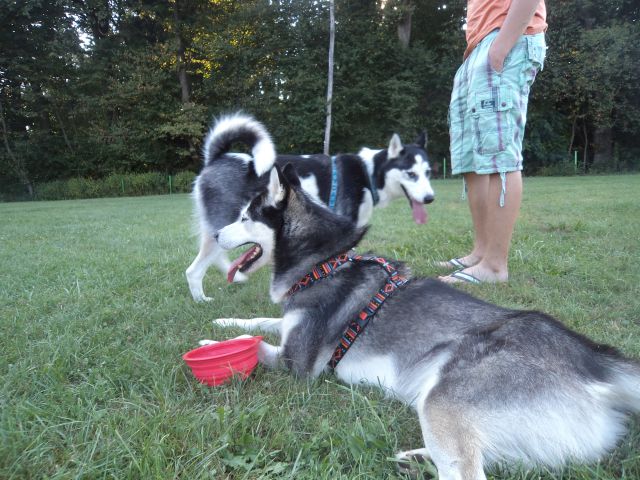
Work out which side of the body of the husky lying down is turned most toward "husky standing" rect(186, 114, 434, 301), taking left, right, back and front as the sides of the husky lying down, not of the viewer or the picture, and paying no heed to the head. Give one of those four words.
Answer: front

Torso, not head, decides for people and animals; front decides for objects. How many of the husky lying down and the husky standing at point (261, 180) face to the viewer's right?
1

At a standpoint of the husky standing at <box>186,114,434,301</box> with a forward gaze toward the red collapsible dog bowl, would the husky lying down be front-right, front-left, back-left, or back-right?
front-left

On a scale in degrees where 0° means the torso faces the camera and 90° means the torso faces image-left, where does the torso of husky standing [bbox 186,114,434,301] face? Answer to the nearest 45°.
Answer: approximately 270°

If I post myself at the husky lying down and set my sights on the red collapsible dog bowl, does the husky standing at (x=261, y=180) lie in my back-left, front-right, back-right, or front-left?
front-right

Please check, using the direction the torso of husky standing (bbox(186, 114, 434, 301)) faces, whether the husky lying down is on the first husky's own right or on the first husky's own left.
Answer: on the first husky's own right

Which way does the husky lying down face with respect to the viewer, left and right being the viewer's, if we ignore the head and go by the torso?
facing away from the viewer and to the left of the viewer

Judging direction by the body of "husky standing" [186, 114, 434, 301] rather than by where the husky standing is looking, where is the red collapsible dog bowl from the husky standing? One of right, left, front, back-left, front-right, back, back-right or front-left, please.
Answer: right
